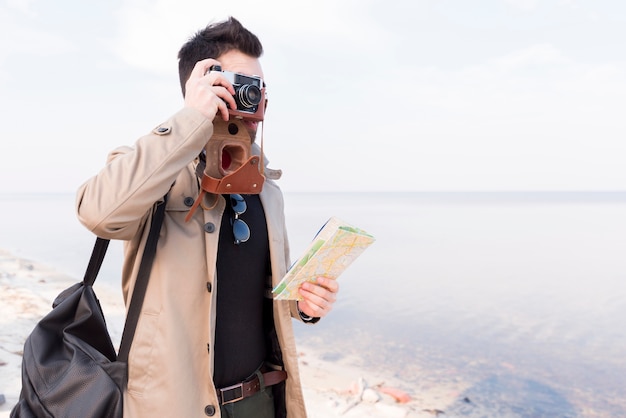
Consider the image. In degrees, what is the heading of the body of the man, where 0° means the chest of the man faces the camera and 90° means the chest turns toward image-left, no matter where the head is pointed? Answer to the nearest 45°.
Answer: approximately 315°
